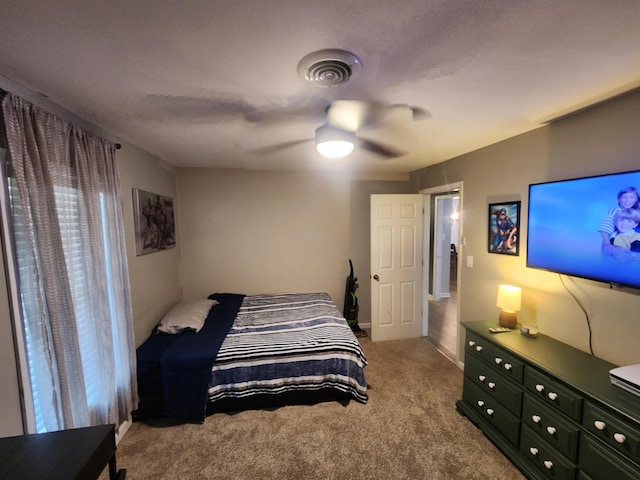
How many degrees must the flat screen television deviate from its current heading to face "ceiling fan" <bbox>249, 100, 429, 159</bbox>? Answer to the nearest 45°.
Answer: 0° — it already faces it

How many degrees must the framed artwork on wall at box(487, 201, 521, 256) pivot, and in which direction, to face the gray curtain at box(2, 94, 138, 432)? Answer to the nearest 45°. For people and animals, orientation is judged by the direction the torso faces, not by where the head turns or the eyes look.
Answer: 0° — it already faces it

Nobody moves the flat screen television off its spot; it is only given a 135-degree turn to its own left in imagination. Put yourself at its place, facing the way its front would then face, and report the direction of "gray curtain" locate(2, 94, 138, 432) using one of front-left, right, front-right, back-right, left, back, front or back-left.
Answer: back-right

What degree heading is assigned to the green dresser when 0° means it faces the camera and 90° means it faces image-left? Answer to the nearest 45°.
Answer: approximately 45°

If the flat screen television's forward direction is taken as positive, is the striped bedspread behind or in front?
in front

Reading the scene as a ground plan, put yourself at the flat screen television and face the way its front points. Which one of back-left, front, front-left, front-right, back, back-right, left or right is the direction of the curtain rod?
front

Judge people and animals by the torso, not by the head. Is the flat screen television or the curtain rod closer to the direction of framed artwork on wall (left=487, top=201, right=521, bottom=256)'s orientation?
the curtain rod

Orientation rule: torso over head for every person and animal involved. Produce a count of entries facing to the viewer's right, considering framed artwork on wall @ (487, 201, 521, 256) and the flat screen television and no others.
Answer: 0

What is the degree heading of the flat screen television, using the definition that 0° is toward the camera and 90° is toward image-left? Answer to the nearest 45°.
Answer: approximately 45°

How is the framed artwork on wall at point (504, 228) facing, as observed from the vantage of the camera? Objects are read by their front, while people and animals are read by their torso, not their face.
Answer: facing the viewer and to the left of the viewer

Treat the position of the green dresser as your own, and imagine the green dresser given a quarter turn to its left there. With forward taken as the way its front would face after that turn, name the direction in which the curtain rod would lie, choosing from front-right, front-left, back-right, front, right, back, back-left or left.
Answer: right
